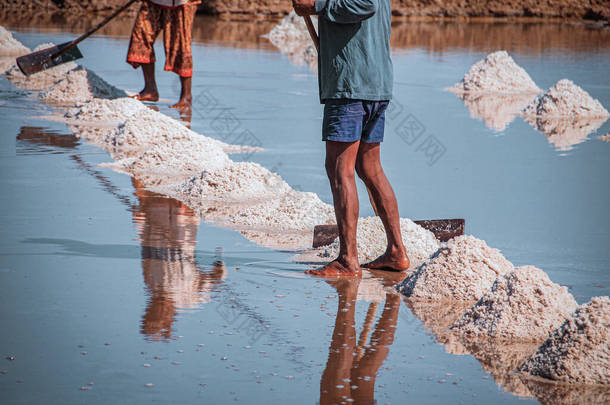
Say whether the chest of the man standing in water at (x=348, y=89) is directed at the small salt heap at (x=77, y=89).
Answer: no

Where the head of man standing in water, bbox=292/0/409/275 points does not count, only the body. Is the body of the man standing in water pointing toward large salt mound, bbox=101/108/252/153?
no

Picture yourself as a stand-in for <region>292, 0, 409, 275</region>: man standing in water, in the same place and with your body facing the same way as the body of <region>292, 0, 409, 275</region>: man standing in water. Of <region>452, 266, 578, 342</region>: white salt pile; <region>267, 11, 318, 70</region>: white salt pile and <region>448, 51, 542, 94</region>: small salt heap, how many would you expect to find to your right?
2

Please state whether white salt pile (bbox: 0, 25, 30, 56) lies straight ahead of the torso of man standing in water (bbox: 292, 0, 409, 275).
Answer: no

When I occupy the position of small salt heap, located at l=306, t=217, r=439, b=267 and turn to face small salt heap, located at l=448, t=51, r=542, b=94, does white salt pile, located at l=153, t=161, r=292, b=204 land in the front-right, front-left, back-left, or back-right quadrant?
front-left

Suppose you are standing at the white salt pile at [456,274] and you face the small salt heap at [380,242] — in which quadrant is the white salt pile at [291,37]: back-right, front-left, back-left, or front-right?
front-right

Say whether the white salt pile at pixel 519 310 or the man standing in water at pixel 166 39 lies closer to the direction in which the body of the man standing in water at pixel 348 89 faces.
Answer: the man standing in water
